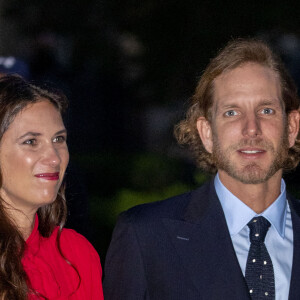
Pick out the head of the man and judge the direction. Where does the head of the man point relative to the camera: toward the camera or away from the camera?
toward the camera

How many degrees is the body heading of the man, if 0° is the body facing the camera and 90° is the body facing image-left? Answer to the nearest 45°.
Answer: approximately 0°

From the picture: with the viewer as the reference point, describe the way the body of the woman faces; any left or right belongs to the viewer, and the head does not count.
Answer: facing the viewer and to the right of the viewer

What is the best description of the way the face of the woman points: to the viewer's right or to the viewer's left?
to the viewer's right

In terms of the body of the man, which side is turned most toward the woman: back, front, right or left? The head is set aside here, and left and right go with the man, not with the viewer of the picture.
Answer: right

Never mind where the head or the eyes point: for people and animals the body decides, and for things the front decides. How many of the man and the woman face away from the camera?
0
